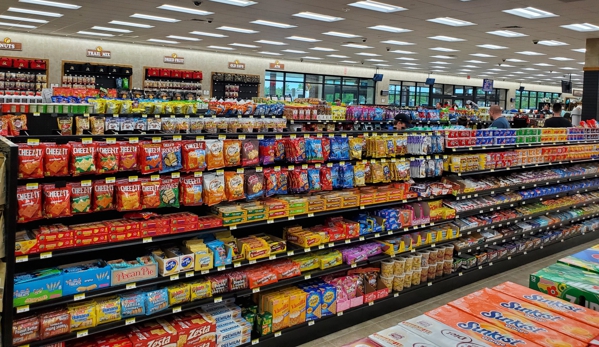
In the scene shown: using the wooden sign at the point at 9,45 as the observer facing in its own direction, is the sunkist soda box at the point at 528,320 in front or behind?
in front

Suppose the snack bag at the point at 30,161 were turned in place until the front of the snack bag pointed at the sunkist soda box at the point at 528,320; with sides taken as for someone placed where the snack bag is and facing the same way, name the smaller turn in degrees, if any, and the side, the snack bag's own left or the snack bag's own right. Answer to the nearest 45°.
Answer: approximately 45° to the snack bag's own left

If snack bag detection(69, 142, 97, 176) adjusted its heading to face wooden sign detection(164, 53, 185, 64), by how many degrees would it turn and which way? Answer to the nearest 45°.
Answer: approximately 180°

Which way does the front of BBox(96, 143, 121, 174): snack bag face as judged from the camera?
facing the viewer

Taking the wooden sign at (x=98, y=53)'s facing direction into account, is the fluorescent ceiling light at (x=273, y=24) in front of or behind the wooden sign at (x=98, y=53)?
in front

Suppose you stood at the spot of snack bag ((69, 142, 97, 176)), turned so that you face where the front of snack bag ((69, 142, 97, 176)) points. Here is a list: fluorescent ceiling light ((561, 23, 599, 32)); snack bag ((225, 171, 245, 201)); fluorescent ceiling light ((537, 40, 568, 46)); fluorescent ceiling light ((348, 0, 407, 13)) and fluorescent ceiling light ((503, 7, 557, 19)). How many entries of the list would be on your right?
0

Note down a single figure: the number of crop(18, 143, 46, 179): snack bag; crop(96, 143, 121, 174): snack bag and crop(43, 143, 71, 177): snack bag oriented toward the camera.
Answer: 3

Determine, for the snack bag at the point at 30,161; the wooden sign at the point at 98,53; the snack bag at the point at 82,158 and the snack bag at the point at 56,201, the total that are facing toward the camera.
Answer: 4

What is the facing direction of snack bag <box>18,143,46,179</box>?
toward the camera

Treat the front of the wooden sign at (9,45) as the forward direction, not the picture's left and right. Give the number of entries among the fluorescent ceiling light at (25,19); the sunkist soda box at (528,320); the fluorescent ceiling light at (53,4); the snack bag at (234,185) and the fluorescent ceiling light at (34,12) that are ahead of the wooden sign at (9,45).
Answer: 5

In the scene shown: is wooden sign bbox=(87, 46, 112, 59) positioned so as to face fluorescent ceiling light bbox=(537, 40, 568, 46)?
no

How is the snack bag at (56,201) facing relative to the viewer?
toward the camera

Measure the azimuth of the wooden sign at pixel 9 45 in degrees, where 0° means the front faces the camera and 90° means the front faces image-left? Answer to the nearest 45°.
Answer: approximately 0°

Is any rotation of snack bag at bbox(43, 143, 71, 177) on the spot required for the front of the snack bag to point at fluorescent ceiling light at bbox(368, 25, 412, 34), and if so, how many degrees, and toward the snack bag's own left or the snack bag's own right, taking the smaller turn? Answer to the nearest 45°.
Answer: approximately 135° to the snack bag's own left

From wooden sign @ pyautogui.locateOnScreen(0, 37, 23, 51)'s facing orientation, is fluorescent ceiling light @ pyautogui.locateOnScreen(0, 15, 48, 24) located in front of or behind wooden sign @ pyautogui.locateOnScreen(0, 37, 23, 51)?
in front

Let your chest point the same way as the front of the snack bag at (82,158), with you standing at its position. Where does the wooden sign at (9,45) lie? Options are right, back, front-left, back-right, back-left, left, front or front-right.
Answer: back

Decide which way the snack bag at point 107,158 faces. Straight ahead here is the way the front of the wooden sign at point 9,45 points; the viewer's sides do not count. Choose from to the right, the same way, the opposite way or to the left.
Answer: the same way
